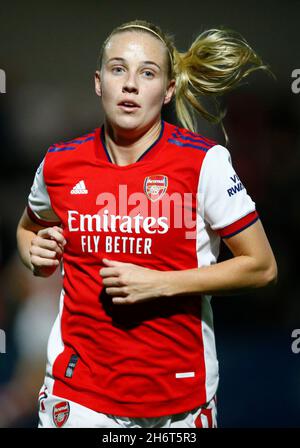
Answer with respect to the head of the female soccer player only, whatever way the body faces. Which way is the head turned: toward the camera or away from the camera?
toward the camera

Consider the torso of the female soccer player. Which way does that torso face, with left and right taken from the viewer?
facing the viewer
